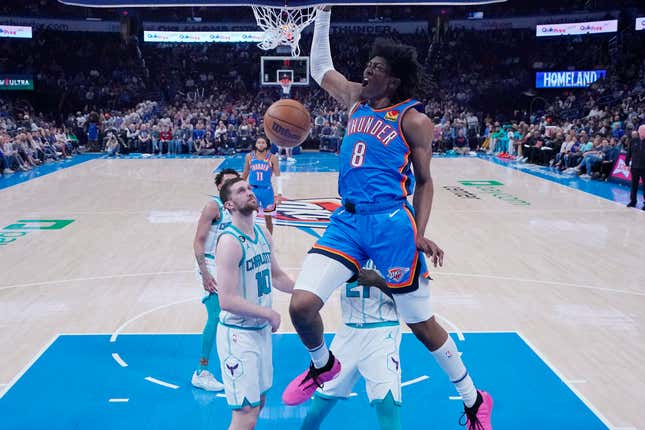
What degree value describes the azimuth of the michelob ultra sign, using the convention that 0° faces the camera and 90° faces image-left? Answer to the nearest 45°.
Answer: approximately 0°

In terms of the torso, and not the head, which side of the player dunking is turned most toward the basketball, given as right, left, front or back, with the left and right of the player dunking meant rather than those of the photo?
right

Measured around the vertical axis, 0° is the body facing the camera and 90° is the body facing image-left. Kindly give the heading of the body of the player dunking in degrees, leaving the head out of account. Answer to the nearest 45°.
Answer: approximately 45°

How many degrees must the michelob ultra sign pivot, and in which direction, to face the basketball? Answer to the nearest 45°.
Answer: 0° — it already faces it

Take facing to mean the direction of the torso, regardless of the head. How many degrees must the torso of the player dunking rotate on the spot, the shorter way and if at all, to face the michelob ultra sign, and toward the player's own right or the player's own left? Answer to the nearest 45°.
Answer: approximately 90° to the player's own right
